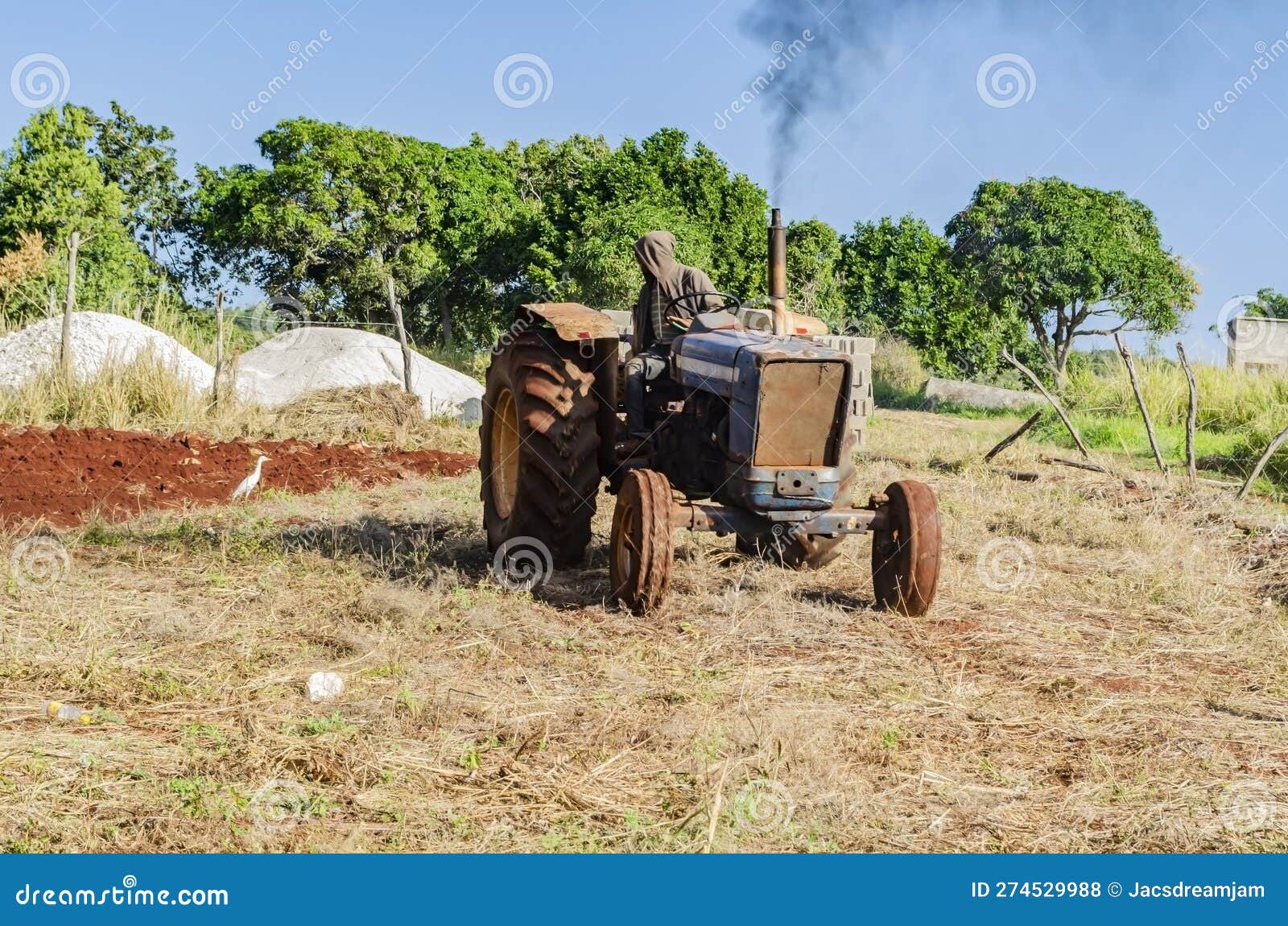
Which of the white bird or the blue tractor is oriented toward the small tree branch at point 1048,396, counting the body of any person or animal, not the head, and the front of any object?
the white bird

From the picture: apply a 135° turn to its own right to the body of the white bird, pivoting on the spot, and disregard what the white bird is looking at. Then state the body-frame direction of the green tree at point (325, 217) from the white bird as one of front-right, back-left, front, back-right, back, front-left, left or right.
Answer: back-right

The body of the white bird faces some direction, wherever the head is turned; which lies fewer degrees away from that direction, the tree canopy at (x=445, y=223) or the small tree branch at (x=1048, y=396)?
the small tree branch

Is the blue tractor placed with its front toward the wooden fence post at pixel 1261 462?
no

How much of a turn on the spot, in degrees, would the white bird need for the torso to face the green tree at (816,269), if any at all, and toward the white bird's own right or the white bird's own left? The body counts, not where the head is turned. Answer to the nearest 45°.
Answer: approximately 45° to the white bird's own left

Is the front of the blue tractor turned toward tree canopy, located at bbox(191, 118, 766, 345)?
no

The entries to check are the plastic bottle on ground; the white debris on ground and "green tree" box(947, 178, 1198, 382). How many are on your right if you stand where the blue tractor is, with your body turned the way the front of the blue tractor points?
2

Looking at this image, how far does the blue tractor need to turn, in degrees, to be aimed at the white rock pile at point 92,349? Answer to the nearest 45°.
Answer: approximately 180°

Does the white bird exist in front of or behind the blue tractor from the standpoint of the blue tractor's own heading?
behind

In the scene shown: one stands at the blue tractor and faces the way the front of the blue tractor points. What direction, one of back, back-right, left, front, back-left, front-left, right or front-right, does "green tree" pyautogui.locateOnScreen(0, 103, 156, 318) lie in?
back

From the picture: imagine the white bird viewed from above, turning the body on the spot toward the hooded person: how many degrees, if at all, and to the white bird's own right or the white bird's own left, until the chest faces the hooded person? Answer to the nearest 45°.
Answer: approximately 45° to the white bird's own right

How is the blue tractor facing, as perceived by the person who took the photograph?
facing the viewer and to the right of the viewer

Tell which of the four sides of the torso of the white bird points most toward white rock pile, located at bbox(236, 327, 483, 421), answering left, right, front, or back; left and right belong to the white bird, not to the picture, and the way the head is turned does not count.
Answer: left

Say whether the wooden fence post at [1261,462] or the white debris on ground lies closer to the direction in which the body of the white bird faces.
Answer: the wooden fence post

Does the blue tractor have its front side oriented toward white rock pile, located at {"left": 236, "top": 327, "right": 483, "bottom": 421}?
no

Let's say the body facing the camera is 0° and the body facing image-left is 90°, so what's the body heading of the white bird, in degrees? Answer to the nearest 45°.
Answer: approximately 270°

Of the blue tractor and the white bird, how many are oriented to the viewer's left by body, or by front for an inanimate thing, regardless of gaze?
0

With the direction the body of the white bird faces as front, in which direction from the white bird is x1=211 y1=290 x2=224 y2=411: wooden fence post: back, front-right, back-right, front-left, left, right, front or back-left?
left

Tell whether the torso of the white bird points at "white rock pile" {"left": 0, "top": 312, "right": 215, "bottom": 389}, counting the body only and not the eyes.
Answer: no
